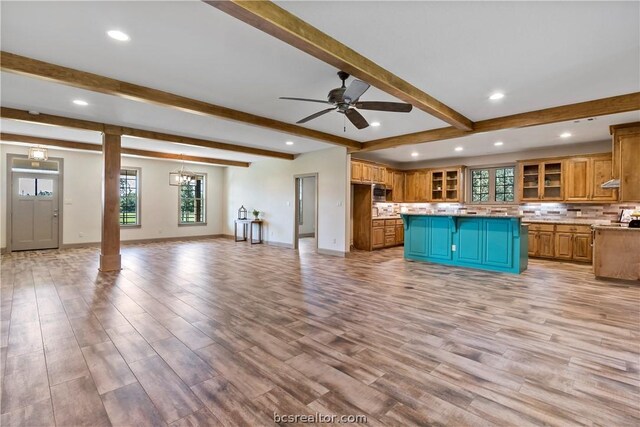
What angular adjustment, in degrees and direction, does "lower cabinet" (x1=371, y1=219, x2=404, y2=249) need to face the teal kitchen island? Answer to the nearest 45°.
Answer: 0° — it already faces it

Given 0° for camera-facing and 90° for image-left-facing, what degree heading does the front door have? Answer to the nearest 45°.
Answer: approximately 0°

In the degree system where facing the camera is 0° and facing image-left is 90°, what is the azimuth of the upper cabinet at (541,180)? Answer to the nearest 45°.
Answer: approximately 0°

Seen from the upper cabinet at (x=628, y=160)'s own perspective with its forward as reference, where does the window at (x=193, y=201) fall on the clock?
The window is roughly at 1 o'clock from the upper cabinet.

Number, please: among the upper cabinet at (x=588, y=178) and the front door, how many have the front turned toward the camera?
2

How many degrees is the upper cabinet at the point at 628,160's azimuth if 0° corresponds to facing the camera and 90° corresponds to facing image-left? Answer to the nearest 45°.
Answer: approximately 45°

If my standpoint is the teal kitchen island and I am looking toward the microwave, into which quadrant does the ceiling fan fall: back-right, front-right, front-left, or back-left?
back-left

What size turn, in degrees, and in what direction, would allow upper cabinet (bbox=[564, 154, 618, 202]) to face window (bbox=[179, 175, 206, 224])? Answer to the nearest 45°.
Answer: approximately 90° to its right

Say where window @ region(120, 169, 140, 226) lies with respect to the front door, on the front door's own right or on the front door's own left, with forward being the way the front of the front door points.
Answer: on the front door's own left

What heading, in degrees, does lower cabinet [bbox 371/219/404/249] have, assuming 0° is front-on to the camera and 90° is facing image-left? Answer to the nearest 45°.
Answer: approximately 315°
